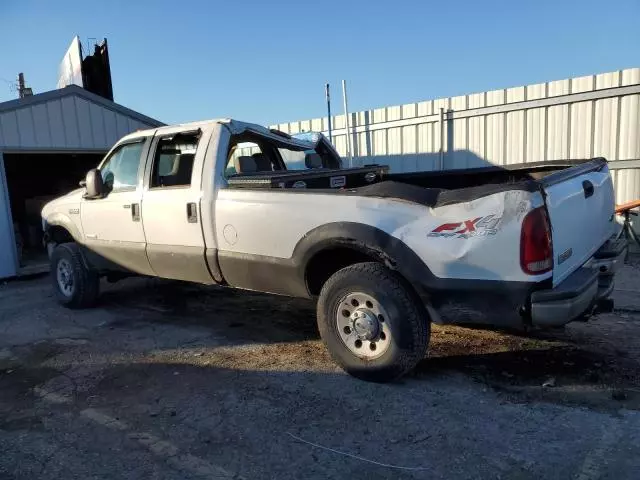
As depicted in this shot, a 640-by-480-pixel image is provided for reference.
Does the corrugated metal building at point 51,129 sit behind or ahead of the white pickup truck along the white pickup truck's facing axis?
ahead

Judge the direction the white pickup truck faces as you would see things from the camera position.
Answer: facing away from the viewer and to the left of the viewer
